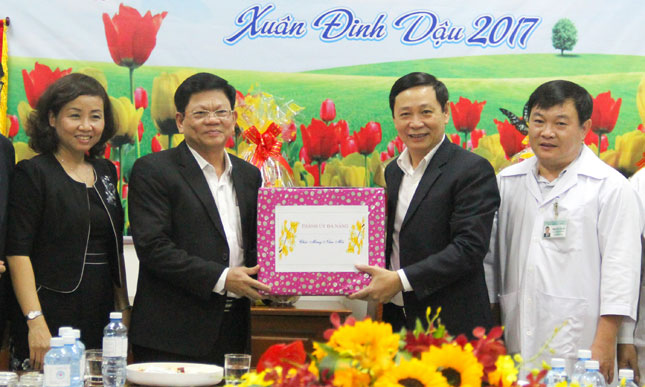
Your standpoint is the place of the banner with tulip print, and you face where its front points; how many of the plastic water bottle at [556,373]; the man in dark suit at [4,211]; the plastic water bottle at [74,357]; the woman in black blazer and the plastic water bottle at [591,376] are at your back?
0

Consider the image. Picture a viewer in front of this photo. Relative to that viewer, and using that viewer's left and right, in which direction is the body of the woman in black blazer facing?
facing the viewer and to the right of the viewer

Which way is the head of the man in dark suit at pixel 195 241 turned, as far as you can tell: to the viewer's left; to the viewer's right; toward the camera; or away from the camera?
toward the camera

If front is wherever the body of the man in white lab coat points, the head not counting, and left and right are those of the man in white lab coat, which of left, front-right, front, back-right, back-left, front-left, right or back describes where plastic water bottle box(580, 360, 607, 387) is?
front-left

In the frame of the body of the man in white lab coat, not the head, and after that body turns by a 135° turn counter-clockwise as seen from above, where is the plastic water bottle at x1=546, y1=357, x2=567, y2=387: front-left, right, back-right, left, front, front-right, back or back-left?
right

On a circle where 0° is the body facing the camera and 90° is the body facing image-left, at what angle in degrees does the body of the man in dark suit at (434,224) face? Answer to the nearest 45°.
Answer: approximately 45°

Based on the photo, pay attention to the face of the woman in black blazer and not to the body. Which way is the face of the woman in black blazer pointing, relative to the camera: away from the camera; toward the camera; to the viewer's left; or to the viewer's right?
toward the camera

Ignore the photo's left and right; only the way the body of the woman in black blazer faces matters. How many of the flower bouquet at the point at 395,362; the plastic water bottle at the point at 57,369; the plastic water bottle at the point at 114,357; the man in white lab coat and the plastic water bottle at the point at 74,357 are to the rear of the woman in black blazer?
0

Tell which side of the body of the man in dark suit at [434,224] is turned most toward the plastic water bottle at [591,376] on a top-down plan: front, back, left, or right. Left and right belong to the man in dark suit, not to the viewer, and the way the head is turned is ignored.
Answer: left

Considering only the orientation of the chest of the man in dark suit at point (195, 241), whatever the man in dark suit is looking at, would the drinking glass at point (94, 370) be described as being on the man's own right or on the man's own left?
on the man's own right

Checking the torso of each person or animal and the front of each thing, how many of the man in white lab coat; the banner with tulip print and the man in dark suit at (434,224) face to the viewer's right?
0

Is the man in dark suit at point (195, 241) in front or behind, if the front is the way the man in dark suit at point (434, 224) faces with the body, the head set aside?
in front

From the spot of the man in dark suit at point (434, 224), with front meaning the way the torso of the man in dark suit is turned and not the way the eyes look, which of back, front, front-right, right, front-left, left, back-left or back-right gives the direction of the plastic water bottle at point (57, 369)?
front

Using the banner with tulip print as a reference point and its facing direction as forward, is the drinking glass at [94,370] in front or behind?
in front

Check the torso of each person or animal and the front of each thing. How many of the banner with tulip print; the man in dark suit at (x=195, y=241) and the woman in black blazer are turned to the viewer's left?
0

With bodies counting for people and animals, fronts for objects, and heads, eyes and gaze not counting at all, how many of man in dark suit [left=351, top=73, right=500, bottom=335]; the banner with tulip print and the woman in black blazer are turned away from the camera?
0

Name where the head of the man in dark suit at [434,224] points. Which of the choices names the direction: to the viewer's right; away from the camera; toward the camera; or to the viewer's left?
toward the camera

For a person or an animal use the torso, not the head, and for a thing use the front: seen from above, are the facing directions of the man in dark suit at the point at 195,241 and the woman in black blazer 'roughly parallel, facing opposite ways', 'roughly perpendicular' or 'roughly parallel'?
roughly parallel

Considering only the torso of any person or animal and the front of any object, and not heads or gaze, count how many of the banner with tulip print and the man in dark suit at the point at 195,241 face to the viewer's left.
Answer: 0

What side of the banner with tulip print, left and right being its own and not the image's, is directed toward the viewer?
front
